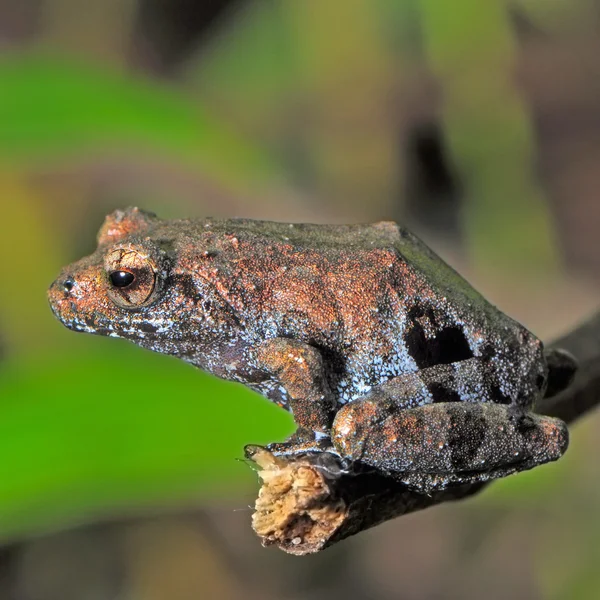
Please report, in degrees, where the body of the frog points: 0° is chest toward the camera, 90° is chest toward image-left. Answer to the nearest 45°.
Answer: approximately 90°
